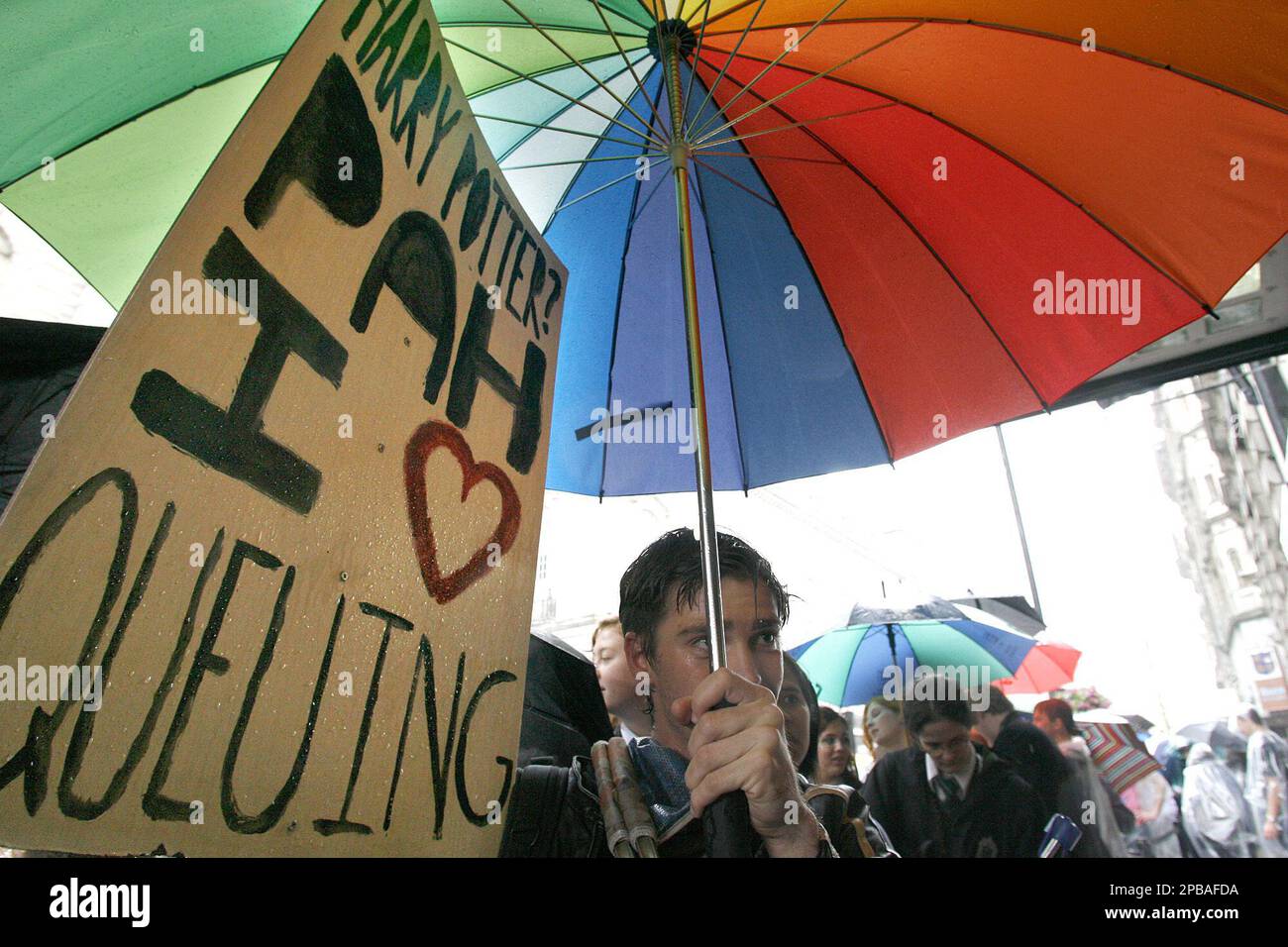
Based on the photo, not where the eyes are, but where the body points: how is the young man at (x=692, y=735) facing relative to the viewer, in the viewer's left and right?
facing the viewer and to the right of the viewer

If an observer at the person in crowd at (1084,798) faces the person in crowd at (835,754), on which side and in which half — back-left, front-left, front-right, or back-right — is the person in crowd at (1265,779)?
back-right

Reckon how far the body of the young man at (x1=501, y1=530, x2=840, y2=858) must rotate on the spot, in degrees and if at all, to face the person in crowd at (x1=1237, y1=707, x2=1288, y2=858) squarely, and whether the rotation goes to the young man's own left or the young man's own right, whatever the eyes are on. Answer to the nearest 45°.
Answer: approximately 90° to the young man's own left

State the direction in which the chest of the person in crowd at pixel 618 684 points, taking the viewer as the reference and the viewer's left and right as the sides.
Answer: facing the viewer and to the left of the viewer

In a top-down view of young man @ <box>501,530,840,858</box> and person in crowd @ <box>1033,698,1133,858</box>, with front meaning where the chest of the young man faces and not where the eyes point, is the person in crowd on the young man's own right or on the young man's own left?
on the young man's own left

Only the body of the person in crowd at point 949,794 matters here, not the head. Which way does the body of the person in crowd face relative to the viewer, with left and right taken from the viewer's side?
facing the viewer
